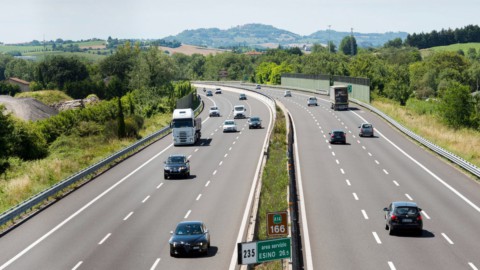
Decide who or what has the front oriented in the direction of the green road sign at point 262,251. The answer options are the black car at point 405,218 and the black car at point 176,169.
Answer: the black car at point 176,169

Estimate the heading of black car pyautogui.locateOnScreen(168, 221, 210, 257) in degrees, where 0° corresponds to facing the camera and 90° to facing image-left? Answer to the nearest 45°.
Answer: approximately 0°

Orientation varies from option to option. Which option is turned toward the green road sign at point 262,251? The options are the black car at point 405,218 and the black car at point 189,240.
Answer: the black car at point 189,240

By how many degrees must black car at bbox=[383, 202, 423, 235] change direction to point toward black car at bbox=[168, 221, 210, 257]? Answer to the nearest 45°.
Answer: approximately 135° to its left

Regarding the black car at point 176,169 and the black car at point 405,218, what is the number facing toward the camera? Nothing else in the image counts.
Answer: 1

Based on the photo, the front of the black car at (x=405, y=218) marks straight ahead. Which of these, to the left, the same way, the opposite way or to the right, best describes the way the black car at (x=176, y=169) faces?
the opposite way

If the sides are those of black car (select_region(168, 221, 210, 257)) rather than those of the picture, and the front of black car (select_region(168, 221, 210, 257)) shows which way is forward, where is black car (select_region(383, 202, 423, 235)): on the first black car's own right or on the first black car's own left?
on the first black car's own left

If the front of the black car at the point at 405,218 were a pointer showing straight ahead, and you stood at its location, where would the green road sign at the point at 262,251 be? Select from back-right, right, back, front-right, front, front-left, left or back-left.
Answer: back

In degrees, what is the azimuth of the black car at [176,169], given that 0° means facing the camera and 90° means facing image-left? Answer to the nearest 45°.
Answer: approximately 0°

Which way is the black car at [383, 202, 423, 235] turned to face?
away from the camera

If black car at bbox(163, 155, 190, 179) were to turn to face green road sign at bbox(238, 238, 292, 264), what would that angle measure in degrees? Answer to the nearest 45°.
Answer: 0° — it already faces it

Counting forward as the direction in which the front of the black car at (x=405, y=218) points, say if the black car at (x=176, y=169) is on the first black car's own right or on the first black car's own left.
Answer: on the first black car's own left

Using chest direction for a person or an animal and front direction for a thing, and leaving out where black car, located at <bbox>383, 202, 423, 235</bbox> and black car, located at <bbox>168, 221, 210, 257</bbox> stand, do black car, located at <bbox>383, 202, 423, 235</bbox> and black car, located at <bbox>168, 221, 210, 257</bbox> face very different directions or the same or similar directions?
very different directions
